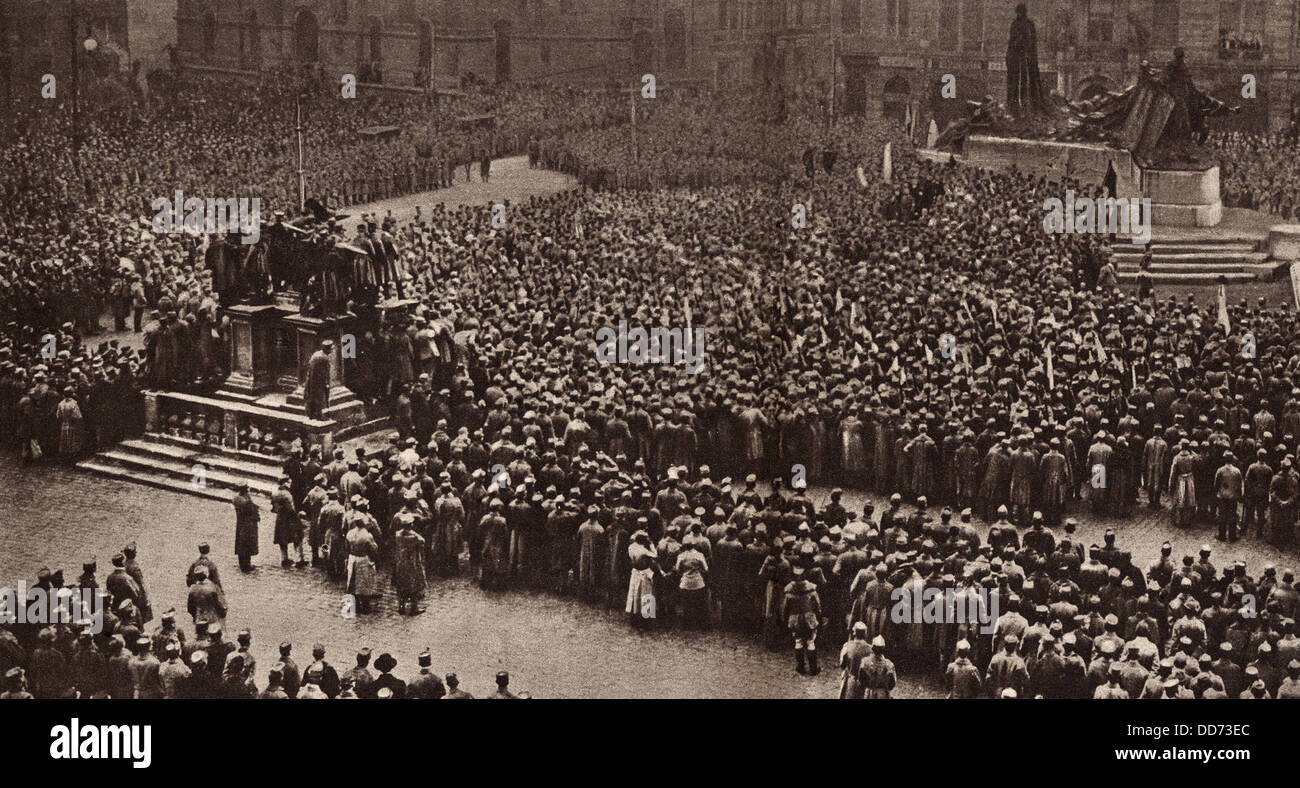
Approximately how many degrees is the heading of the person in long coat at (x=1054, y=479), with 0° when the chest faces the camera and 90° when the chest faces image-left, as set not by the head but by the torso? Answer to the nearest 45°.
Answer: approximately 180°

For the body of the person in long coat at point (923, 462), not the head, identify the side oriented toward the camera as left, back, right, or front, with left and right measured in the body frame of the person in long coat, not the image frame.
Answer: back

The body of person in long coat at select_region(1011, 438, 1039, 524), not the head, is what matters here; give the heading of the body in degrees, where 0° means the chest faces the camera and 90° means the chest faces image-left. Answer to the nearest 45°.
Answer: approximately 180°

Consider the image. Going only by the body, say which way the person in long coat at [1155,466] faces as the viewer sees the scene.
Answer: away from the camera

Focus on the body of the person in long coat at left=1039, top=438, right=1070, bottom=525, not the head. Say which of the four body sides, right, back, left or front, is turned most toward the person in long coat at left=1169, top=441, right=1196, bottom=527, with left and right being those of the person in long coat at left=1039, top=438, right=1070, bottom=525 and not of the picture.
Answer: right

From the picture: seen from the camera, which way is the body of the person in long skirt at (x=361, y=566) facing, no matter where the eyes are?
away from the camera

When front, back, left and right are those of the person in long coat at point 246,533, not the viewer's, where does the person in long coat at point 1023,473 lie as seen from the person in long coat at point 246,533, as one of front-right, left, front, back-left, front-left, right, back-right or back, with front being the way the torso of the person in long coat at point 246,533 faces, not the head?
front-right

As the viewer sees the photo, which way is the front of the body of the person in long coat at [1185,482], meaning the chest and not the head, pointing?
away from the camera

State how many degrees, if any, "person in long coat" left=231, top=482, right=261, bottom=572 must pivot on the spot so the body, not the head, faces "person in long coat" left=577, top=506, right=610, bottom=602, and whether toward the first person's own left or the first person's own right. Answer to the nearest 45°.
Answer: approximately 90° to the first person's own right
